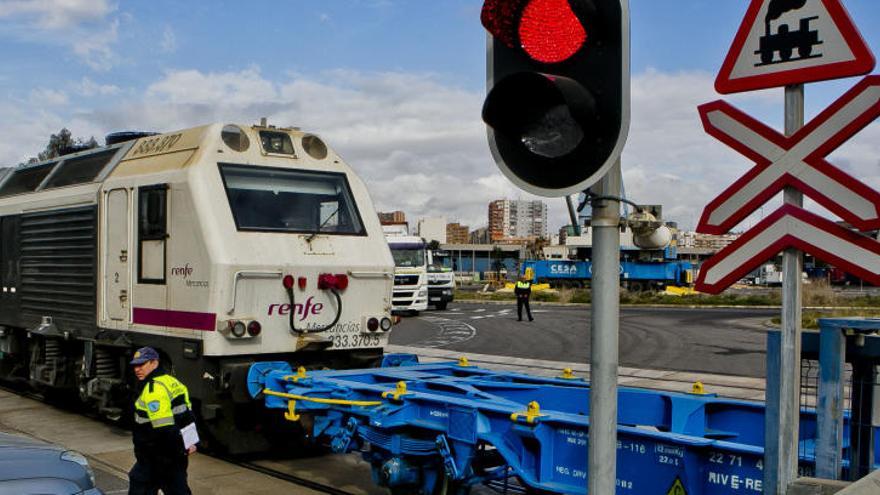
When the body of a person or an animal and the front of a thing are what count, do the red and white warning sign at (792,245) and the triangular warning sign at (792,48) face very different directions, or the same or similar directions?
same or similar directions

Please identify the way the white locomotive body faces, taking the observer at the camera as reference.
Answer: facing the viewer and to the right of the viewer

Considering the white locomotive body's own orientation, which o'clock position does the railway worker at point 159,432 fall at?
The railway worker is roughly at 2 o'clock from the white locomotive body.

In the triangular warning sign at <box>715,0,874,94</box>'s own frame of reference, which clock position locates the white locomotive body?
The white locomotive body is roughly at 4 o'clock from the triangular warning sign.

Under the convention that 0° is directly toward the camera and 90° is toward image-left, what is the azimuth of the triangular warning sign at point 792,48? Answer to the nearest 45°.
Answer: approximately 0°

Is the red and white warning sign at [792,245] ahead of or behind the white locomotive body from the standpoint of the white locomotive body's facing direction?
ahead

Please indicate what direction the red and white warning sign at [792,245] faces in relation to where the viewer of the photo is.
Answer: facing the viewer

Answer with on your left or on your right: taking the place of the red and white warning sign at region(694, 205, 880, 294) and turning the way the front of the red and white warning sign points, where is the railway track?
on your right

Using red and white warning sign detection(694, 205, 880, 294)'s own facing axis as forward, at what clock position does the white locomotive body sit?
The white locomotive body is roughly at 4 o'clock from the red and white warning sign.

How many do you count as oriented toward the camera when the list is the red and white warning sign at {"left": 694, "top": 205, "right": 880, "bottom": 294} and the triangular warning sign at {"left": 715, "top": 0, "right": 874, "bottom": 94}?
2
